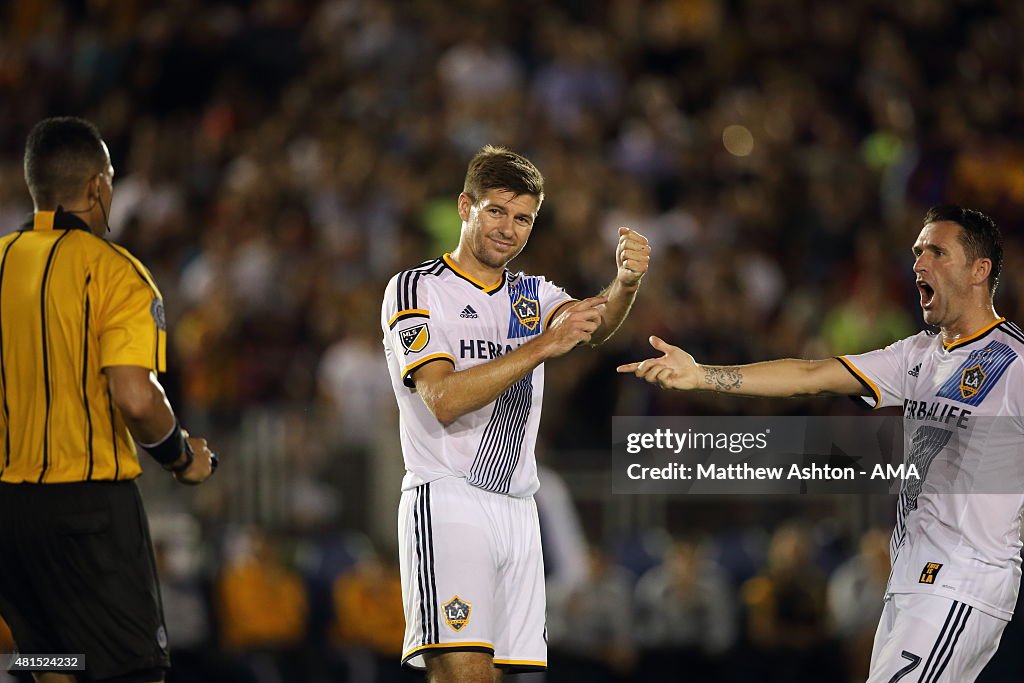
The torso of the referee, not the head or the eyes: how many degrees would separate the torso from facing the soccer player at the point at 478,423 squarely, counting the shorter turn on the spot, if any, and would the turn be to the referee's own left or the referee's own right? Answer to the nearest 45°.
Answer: approximately 45° to the referee's own right

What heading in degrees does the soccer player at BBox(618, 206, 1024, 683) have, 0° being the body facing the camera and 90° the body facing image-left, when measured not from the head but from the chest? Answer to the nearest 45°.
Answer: approximately 45°

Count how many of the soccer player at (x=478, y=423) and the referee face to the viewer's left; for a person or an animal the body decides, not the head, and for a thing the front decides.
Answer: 0

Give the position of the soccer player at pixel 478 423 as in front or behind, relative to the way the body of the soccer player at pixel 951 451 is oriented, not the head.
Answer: in front

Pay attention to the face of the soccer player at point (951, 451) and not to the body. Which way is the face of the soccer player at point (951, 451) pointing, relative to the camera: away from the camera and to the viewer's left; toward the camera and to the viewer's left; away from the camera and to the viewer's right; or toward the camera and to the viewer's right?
toward the camera and to the viewer's left

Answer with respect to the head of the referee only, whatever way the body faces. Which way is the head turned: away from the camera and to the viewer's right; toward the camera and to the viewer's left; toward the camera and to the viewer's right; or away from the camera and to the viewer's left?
away from the camera and to the viewer's right

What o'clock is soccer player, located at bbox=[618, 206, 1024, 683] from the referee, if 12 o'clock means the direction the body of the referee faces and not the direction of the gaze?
The soccer player is roughly at 2 o'clock from the referee.

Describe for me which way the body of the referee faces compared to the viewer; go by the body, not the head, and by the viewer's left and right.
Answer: facing away from the viewer and to the right of the viewer

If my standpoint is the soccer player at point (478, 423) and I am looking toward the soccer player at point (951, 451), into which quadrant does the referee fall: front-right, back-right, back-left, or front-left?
back-right

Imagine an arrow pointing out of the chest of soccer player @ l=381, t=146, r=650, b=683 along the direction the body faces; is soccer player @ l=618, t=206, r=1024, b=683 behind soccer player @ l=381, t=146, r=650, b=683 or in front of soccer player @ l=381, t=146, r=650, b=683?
in front

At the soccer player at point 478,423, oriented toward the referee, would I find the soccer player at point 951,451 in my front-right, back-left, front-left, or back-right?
back-left

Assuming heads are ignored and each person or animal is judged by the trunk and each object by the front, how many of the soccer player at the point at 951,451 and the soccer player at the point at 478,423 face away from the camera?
0

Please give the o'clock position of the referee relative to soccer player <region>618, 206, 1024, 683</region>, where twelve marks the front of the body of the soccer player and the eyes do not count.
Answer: The referee is roughly at 1 o'clock from the soccer player.

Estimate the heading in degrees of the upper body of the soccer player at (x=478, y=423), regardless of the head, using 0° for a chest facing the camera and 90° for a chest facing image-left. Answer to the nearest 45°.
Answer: approximately 315°
